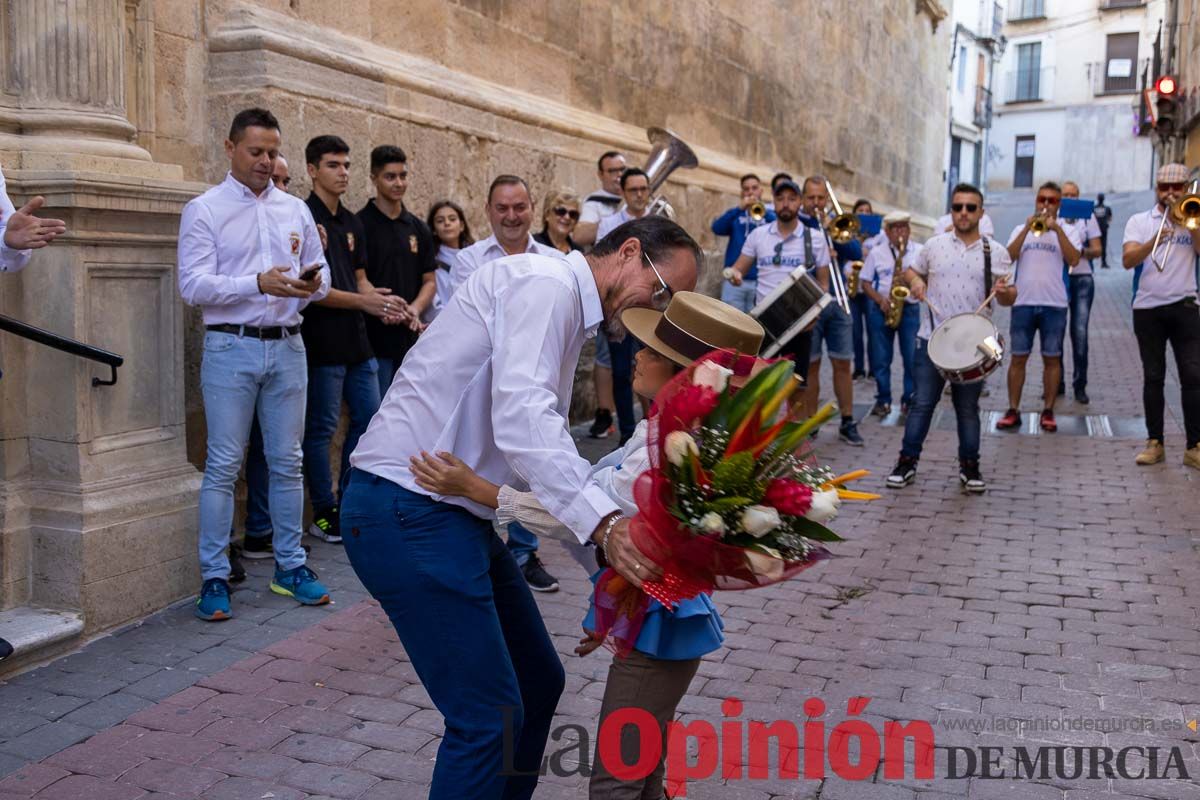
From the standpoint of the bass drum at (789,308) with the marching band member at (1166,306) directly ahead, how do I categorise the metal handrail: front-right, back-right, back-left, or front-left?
back-right

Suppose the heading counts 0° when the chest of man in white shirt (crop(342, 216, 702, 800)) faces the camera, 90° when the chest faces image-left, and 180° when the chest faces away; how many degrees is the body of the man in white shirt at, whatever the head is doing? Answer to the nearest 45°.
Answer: approximately 270°

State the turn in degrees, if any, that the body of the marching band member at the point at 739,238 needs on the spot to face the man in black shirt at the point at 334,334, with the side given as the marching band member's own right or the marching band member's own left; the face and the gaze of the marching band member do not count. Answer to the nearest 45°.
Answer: approximately 45° to the marching band member's own right

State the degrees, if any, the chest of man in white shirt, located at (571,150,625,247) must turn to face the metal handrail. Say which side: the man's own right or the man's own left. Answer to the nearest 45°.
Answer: approximately 90° to the man's own right

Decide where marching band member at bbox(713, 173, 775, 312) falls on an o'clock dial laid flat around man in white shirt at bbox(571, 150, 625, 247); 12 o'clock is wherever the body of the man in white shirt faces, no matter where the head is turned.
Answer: The marching band member is roughly at 9 o'clock from the man in white shirt.

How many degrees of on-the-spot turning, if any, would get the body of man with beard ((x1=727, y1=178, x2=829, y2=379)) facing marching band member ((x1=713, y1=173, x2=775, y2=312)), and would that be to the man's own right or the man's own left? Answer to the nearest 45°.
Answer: approximately 135° to the man's own right

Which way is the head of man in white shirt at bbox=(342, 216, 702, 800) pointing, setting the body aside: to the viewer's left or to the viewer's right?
to the viewer's right

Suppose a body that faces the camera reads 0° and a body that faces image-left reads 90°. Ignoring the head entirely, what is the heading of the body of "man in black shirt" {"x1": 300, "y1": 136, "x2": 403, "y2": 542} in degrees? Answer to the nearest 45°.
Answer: approximately 315°

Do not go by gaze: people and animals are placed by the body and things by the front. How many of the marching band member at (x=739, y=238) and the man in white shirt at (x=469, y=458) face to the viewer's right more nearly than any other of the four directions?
1
